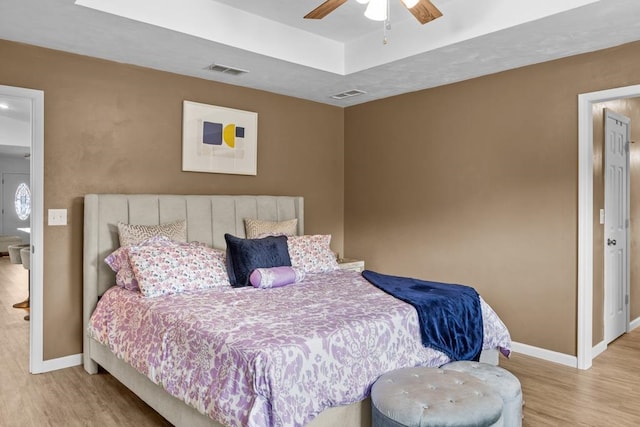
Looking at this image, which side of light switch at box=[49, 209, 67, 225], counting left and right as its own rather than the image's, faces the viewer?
front

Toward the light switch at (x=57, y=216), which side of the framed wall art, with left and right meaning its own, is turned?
right

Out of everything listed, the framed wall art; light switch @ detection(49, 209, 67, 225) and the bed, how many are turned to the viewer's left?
0

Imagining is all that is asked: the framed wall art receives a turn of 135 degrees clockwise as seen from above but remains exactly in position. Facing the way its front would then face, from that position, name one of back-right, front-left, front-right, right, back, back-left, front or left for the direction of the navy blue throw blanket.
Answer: back-left

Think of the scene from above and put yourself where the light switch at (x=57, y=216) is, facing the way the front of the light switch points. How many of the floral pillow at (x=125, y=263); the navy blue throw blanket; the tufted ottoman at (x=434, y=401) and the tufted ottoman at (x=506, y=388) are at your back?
0

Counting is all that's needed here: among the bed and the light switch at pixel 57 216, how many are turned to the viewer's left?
0

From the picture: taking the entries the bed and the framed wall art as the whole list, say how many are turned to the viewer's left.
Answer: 0

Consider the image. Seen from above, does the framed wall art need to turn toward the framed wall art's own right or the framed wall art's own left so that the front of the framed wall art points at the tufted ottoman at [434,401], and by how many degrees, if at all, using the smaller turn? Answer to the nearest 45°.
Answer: approximately 45° to the framed wall art's own right

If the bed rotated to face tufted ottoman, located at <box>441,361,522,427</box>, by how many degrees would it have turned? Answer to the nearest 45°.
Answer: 0° — it already faces it

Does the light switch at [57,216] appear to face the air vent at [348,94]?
no

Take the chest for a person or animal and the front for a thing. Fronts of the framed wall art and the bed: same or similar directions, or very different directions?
same or similar directions

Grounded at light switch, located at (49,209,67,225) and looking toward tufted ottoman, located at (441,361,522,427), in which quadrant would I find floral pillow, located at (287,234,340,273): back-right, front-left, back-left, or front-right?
front-left

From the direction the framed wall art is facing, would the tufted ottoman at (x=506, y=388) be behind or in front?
in front

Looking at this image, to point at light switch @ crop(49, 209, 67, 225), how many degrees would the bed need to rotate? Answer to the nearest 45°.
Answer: approximately 135° to its right

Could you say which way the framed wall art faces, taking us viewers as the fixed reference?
facing the viewer and to the right of the viewer

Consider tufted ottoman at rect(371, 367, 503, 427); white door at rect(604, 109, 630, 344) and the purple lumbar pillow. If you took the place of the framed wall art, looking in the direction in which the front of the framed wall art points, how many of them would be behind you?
0

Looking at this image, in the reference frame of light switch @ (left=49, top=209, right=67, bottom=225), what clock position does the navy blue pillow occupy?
The navy blue pillow is roughly at 10 o'clock from the light switch.
